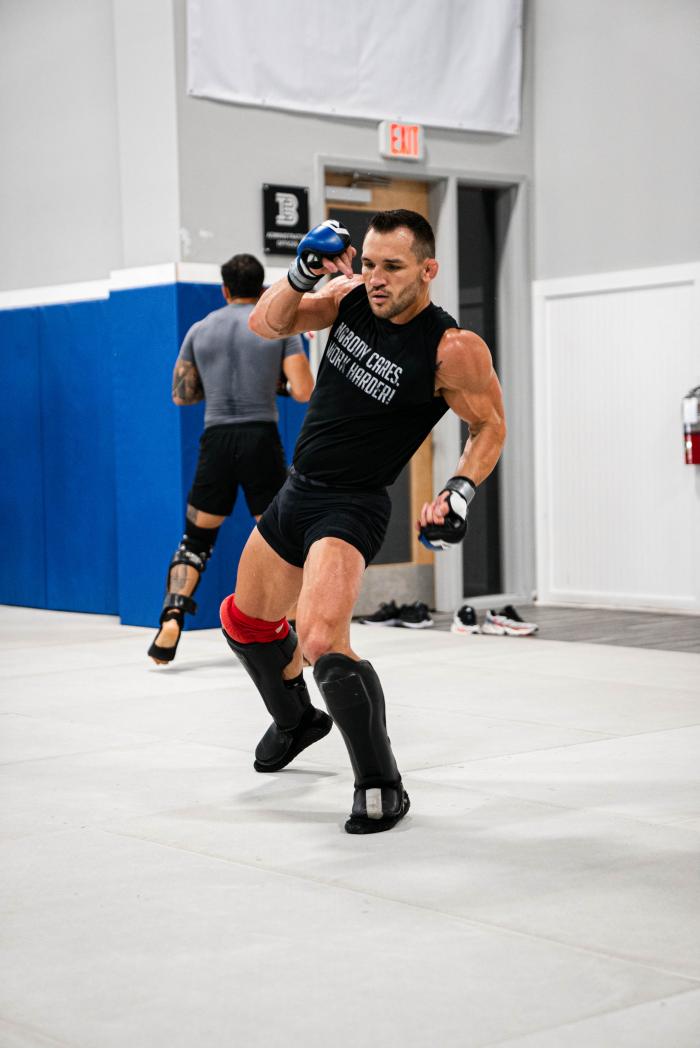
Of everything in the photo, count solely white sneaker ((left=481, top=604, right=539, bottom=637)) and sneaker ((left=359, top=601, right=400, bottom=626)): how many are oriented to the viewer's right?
1

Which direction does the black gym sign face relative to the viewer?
toward the camera

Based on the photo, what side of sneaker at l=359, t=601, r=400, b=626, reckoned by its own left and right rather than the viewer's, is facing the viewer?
left

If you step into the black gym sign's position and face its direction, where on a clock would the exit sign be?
The exit sign is roughly at 8 o'clock from the black gym sign.

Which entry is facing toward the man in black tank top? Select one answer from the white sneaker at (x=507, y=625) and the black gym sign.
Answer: the black gym sign

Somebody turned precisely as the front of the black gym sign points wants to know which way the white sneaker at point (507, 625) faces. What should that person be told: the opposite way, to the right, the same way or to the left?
to the left

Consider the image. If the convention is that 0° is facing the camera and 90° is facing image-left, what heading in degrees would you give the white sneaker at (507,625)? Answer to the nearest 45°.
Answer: approximately 270°

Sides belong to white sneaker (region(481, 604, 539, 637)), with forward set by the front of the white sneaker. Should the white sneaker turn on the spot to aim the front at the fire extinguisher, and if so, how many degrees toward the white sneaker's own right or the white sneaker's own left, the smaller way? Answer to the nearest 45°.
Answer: approximately 45° to the white sneaker's own left

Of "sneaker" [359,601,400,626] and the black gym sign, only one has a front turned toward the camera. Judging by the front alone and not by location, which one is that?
the black gym sign
